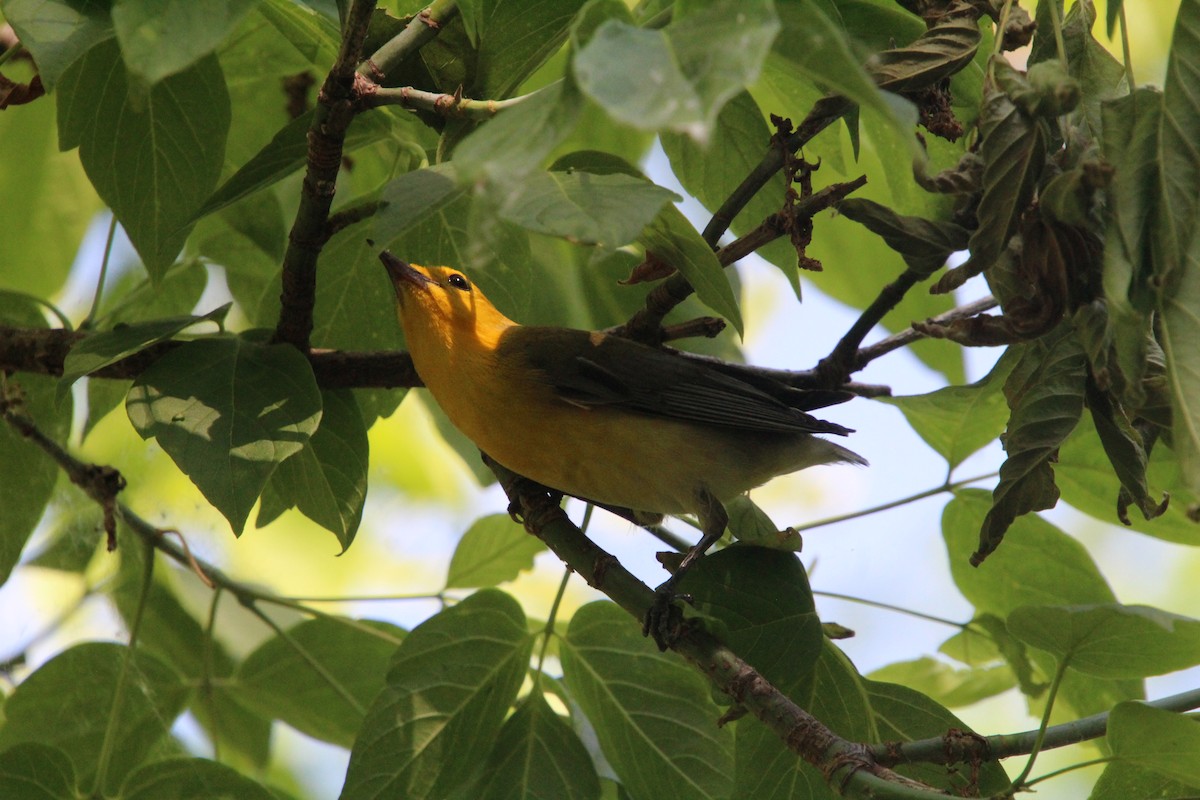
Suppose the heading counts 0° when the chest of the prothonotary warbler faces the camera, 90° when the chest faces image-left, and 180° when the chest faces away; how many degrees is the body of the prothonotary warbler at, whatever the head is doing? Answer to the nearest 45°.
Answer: approximately 90°

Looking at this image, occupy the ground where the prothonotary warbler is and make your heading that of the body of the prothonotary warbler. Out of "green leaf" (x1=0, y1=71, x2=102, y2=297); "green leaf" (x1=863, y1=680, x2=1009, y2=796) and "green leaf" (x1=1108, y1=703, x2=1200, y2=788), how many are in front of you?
1

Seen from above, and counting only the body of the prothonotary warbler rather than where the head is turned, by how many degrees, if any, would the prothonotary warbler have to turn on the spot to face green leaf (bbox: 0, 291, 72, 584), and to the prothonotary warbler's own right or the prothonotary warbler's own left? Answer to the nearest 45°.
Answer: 0° — it already faces it

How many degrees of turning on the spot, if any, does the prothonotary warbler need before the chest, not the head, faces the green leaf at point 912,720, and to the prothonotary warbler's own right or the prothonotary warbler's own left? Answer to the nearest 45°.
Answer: approximately 135° to the prothonotary warbler's own left
